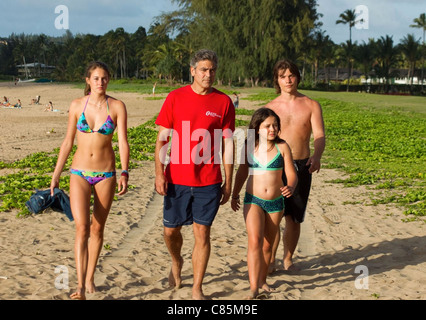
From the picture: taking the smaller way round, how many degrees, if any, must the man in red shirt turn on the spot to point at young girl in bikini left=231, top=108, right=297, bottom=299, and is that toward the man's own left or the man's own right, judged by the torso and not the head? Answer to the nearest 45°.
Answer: approximately 90° to the man's own left

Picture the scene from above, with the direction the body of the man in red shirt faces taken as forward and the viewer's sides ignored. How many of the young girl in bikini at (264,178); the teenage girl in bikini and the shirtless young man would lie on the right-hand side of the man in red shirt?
1

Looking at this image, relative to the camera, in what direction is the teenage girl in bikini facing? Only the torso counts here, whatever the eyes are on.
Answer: toward the camera

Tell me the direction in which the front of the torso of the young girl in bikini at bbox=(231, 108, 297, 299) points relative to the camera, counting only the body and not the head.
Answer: toward the camera

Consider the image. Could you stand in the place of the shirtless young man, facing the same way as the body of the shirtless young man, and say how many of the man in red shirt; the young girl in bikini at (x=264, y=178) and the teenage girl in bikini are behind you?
0

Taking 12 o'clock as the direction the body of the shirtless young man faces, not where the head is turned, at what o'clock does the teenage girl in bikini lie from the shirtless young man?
The teenage girl in bikini is roughly at 2 o'clock from the shirtless young man.

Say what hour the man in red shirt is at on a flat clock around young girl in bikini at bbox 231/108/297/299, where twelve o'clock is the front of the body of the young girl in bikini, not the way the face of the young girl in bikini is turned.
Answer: The man in red shirt is roughly at 2 o'clock from the young girl in bikini.

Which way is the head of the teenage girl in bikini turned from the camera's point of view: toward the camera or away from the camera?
toward the camera

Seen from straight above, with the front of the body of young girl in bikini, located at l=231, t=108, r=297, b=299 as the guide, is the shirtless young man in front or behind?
behind

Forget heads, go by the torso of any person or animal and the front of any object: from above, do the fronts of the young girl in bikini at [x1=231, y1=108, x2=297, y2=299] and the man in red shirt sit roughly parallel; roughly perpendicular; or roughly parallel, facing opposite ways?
roughly parallel

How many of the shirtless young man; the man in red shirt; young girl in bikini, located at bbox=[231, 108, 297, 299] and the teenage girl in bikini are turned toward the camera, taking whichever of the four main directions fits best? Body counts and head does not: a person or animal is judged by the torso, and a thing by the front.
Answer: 4

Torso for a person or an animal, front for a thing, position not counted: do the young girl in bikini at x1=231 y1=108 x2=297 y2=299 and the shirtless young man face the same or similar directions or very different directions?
same or similar directions

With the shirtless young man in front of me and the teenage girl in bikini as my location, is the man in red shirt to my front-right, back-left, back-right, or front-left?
front-right

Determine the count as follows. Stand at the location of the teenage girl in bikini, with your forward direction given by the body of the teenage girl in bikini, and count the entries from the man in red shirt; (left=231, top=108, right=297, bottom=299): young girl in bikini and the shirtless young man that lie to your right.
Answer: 0

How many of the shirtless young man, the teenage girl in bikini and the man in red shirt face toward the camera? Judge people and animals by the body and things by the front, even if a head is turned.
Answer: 3

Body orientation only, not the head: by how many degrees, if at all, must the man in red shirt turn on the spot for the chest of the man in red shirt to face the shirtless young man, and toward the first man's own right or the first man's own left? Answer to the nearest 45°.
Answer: approximately 135° to the first man's own left
